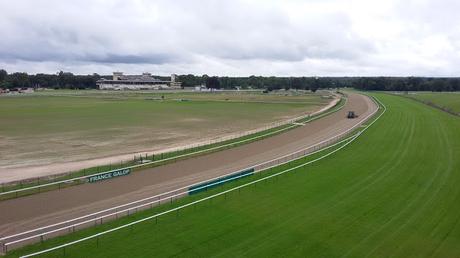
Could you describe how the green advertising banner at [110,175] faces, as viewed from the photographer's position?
facing the viewer and to the right of the viewer

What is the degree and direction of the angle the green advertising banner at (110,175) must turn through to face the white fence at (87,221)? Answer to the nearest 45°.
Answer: approximately 45° to its right
